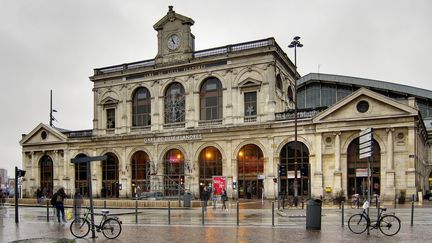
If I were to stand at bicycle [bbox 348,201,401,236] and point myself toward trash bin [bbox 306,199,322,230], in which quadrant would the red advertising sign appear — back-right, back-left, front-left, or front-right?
front-right

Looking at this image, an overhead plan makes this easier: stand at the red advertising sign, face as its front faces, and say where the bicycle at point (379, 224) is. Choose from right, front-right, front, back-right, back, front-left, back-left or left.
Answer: front

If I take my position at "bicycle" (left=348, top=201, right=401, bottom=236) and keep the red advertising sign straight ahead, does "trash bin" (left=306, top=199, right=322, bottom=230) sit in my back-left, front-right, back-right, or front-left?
front-left

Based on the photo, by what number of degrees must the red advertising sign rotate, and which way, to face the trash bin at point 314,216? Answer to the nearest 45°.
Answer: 0° — it already faces it

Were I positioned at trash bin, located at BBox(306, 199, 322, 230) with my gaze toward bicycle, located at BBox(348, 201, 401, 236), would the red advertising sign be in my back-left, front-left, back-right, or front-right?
back-left

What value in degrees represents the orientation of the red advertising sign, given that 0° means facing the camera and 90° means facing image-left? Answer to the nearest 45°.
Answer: approximately 0°

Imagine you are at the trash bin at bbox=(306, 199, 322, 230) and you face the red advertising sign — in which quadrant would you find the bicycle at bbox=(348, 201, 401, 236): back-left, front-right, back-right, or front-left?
back-right
